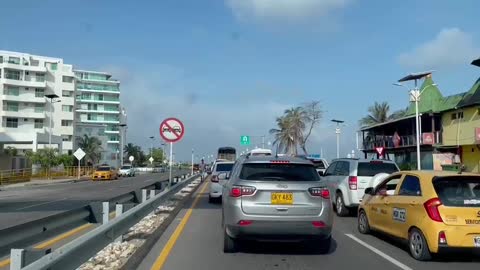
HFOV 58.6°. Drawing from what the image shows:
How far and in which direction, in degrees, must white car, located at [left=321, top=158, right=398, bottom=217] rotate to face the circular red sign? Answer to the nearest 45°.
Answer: approximately 45° to its left

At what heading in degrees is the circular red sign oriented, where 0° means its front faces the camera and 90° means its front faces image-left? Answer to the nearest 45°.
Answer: approximately 0°

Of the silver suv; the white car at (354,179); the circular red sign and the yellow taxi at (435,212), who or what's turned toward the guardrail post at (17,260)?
the circular red sign

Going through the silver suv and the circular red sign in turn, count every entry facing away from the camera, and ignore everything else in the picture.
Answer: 1

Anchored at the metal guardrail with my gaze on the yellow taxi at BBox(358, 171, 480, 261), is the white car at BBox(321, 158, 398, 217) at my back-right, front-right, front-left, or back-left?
front-left

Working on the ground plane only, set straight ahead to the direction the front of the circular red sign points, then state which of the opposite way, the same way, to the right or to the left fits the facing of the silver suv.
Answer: the opposite way

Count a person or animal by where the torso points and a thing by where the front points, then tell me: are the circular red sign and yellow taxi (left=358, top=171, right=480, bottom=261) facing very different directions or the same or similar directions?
very different directions

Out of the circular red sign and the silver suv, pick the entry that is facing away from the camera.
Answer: the silver suv

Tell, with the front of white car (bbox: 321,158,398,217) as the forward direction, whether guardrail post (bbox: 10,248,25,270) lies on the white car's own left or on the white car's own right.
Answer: on the white car's own left

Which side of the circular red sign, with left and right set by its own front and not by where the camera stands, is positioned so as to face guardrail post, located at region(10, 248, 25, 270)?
front

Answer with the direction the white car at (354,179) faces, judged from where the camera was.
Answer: facing away from the viewer and to the left of the viewer

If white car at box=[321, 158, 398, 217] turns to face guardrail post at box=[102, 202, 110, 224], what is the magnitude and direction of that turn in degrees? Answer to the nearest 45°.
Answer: approximately 90° to its left

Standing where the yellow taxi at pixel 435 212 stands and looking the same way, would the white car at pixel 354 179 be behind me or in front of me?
in front

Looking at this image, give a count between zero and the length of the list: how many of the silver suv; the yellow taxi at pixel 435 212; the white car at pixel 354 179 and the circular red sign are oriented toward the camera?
1

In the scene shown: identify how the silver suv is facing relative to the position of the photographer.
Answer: facing away from the viewer

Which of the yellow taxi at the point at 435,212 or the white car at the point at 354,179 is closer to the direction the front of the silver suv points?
the white car

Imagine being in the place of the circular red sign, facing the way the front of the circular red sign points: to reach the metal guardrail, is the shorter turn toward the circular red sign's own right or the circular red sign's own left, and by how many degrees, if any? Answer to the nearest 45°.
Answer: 0° — it already faces it
